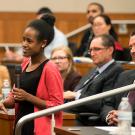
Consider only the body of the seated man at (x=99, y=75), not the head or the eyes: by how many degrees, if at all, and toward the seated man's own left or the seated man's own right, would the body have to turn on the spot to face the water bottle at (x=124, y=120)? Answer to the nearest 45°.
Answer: approximately 45° to the seated man's own left

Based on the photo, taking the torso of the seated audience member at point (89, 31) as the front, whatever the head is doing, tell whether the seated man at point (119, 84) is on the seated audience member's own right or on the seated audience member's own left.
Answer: on the seated audience member's own left

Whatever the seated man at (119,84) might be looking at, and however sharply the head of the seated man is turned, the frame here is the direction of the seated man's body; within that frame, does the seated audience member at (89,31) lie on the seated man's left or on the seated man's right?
on the seated man's right

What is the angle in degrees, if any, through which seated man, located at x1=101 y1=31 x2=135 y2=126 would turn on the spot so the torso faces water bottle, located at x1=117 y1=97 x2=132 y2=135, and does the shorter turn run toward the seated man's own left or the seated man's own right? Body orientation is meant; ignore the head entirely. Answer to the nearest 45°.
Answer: approximately 45° to the seated man's own left

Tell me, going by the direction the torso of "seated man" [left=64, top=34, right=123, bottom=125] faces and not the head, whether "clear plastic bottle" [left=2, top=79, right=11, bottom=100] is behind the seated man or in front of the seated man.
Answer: in front
